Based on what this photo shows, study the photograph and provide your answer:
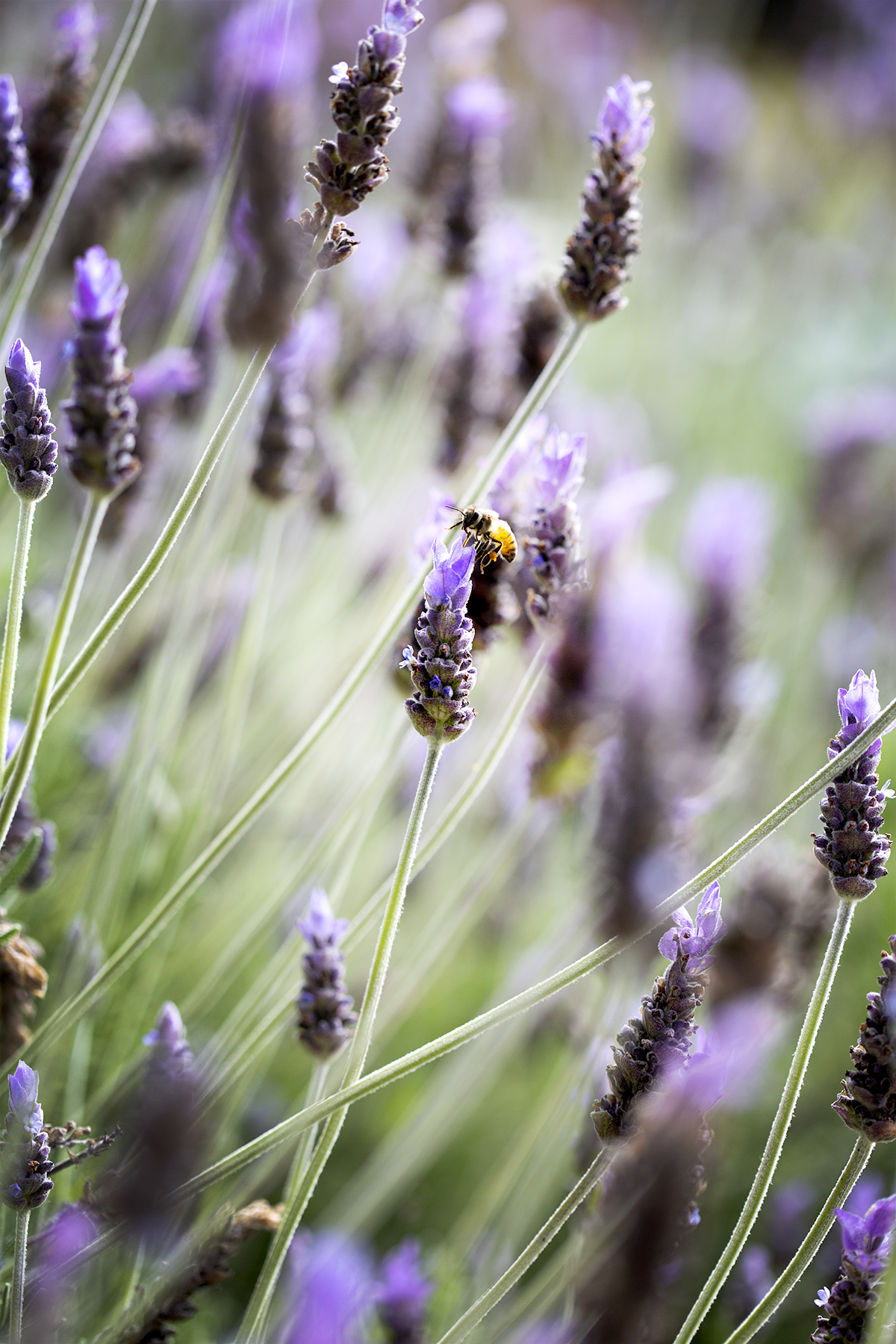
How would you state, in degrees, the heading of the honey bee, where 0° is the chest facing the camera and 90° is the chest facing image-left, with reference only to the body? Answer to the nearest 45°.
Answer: approximately 90°
